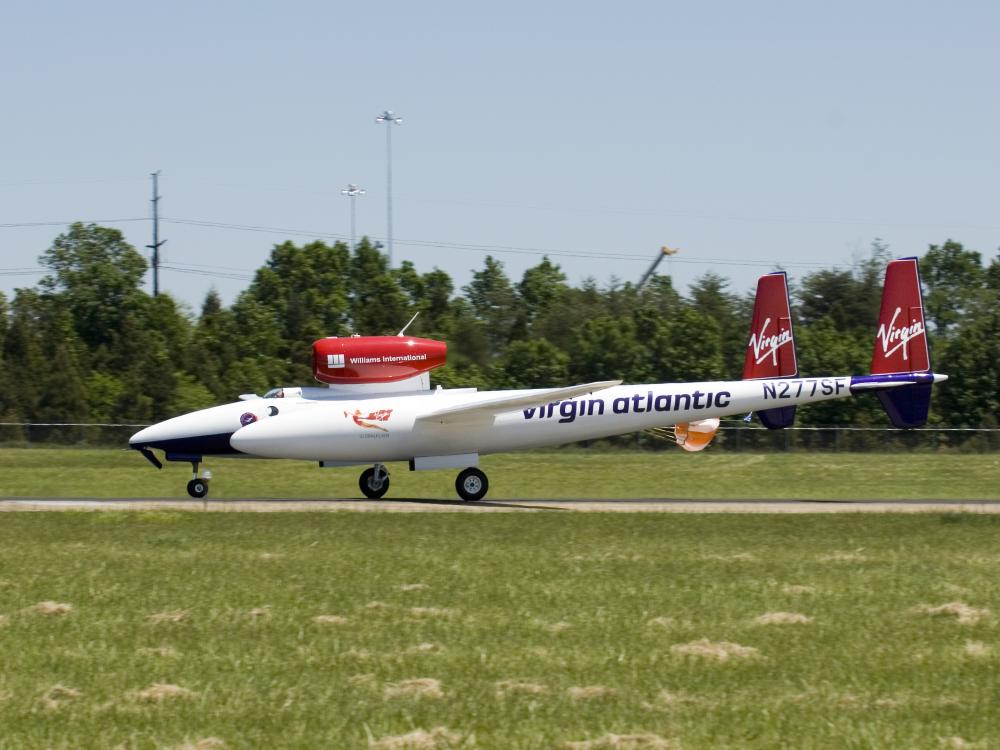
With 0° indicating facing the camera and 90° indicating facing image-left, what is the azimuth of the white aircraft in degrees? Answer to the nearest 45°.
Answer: approximately 90°
